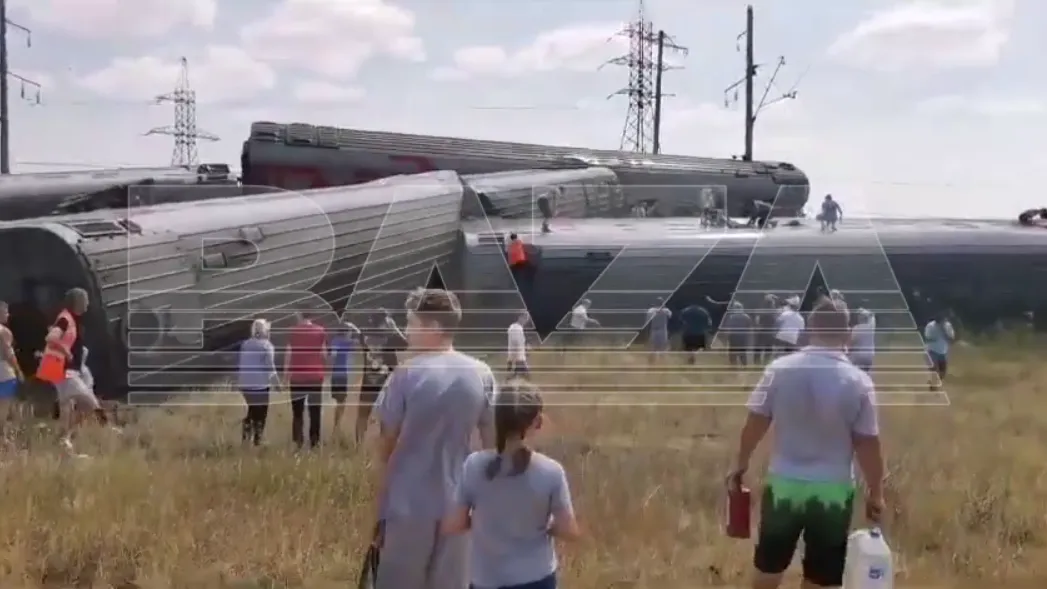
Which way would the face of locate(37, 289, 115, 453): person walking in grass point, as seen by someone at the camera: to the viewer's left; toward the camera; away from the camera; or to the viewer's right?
to the viewer's right

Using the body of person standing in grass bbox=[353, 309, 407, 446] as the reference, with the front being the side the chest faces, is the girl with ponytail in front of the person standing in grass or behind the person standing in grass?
behind

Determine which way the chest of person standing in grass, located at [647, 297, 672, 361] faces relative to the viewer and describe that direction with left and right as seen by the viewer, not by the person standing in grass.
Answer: facing away from the viewer

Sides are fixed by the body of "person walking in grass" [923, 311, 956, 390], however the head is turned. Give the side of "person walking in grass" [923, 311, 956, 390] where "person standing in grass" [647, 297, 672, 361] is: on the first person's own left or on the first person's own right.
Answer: on the first person's own left

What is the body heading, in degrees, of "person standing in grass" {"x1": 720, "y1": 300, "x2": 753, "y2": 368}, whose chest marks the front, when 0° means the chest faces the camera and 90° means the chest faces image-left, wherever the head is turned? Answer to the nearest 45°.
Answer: approximately 180°

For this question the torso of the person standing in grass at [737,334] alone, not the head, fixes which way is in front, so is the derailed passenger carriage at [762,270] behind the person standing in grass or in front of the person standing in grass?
in front

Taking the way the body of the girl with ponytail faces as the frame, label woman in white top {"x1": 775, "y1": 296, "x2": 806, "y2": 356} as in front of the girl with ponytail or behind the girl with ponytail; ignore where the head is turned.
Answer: in front

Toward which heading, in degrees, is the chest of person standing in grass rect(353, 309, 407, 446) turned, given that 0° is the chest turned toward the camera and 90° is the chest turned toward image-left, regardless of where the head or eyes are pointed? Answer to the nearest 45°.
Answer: approximately 180°

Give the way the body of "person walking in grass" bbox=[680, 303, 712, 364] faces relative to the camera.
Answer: away from the camera
